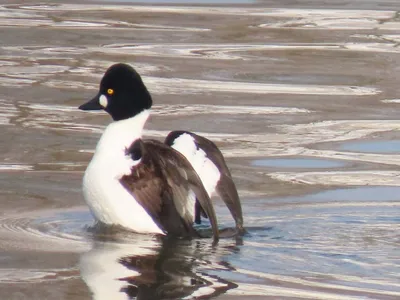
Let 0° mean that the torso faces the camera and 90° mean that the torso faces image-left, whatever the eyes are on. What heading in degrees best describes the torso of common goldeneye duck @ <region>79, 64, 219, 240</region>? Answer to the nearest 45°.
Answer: approximately 90°
